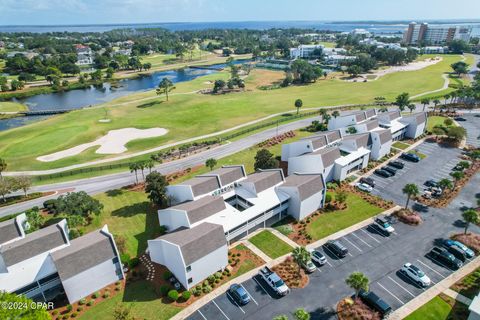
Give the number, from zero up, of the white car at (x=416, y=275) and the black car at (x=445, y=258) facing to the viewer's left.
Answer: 0

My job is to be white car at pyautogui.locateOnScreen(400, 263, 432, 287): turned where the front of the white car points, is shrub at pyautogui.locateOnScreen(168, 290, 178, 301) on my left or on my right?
on my right

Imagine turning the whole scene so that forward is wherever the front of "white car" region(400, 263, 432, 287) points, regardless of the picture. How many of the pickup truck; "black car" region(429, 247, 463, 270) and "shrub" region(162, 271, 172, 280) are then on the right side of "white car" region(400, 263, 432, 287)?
2

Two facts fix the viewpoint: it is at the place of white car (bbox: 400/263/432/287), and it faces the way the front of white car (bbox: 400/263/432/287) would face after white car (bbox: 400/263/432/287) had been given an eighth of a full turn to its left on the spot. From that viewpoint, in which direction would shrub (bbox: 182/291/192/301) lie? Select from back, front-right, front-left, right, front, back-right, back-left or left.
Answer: back-right

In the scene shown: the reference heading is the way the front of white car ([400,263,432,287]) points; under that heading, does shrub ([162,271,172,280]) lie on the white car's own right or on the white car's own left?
on the white car's own right

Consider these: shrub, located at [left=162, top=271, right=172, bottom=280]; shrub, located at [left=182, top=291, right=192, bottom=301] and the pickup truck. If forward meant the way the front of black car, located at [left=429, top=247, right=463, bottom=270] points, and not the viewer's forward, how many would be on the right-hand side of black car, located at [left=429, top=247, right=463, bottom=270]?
3

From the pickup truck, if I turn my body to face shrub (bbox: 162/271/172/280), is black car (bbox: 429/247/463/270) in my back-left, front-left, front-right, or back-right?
back-right

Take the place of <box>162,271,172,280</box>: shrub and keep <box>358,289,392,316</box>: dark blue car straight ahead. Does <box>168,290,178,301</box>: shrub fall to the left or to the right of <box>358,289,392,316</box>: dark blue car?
right

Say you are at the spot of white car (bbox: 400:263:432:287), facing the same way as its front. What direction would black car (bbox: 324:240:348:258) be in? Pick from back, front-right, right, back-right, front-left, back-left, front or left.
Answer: back-right

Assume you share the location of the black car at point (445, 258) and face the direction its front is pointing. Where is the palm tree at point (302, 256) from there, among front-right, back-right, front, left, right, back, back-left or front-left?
right

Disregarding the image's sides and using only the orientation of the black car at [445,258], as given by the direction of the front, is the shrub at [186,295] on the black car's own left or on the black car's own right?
on the black car's own right

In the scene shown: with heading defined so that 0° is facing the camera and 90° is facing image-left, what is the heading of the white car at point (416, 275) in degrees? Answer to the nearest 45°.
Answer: approximately 315°

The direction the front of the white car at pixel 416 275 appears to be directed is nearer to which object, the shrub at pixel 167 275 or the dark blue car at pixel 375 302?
the dark blue car

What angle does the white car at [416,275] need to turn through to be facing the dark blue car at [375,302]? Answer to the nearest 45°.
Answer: approximately 90° to its right

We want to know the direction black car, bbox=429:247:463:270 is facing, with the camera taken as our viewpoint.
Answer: facing the viewer and to the right of the viewer

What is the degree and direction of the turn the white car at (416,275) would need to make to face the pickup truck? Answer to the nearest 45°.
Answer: approximately 90° to its right
